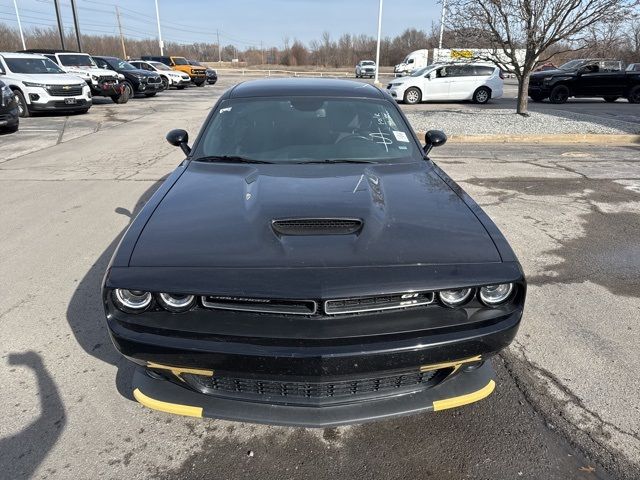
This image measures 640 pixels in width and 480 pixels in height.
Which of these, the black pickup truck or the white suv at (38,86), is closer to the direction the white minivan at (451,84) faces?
the white suv

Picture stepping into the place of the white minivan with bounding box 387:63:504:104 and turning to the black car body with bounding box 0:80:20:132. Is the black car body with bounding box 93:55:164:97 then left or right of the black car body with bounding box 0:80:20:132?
right

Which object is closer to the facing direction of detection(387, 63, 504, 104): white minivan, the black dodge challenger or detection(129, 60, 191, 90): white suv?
the white suv

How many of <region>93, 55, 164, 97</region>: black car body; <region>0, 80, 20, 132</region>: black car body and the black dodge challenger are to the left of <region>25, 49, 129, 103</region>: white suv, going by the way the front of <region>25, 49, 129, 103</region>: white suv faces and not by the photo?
1

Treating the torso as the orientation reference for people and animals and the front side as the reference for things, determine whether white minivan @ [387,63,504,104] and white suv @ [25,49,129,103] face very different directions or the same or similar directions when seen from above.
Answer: very different directions

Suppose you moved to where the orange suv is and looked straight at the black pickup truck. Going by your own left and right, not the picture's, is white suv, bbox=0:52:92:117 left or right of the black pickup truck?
right

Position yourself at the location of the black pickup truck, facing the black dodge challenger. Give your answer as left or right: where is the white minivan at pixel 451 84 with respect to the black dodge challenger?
right

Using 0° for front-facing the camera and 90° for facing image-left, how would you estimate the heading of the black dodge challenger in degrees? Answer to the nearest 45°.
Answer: approximately 0°
